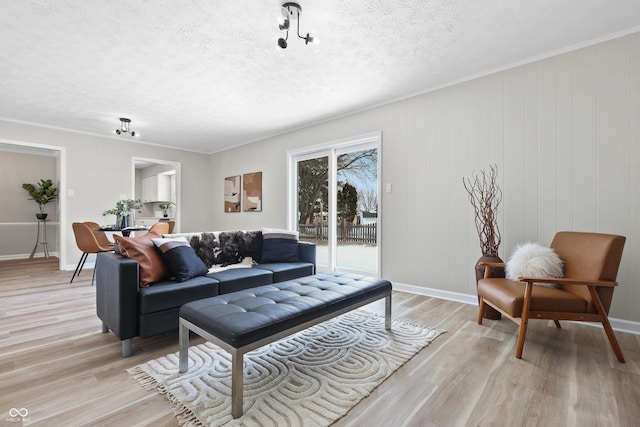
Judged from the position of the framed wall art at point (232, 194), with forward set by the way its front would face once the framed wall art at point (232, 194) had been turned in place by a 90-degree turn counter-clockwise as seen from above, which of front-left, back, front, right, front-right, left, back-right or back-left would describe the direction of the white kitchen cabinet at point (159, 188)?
back

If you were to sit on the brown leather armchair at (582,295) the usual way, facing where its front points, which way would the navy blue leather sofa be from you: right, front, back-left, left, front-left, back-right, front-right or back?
front

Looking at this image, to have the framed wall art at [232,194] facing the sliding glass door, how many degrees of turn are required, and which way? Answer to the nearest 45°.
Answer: approximately 90° to its left

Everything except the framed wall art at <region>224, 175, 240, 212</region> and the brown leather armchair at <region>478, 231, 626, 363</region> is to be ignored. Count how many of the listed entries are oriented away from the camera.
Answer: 0

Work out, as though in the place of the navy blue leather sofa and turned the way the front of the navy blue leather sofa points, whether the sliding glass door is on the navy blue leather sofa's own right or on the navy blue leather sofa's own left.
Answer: on the navy blue leather sofa's own left

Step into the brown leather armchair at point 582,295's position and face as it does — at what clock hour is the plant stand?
The plant stand is roughly at 1 o'clock from the brown leather armchair.

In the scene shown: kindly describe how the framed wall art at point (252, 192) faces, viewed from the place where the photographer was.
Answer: facing the viewer and to the left of the viewer

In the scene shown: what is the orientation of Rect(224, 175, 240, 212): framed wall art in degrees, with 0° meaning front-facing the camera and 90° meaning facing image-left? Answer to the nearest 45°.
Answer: approximately 45°

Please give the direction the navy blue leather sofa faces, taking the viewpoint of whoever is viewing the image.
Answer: facing the viewer and to the right of the viewer

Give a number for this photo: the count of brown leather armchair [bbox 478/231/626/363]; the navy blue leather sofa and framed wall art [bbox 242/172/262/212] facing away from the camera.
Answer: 0

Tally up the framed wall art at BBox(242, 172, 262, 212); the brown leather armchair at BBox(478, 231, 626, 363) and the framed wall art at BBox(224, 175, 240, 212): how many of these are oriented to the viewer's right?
0

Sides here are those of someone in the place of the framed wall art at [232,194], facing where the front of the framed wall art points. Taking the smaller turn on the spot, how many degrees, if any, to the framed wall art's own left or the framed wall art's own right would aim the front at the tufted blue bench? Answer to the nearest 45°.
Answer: approximately 45° to the framed wall art's own left

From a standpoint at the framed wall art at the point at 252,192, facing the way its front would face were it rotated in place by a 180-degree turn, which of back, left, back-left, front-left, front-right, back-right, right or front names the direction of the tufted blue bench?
back-right

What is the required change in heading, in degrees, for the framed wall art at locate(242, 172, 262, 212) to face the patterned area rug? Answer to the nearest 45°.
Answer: approximately 45° to its left
